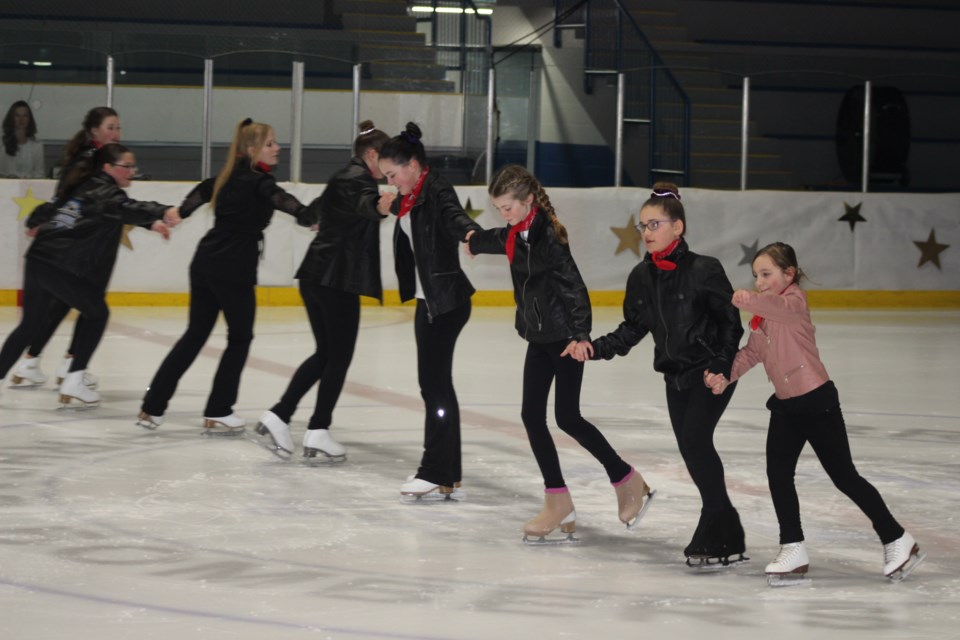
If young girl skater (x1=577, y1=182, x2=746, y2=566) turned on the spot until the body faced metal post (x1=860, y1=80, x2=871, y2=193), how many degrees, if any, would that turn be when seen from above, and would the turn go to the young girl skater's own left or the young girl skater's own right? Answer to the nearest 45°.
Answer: approximately 135° to the young girl skater's own right

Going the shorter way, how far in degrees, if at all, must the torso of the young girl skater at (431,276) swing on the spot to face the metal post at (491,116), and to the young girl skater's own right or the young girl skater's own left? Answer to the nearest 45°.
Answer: approximately 135° to the young girl skater's own right

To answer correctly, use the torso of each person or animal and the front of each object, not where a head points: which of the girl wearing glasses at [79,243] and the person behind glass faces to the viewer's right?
the girl wearing glasses

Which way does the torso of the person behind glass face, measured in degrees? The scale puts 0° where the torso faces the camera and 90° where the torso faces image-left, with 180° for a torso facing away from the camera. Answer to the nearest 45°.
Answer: approximately 0°

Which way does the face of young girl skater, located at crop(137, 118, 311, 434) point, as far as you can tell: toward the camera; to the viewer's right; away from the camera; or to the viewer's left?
to the viewer's right

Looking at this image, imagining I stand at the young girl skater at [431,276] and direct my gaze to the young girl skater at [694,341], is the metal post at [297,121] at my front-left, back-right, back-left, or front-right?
back-left

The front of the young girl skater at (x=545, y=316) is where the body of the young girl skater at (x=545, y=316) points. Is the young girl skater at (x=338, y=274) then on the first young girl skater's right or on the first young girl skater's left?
on the first young girl skater's right

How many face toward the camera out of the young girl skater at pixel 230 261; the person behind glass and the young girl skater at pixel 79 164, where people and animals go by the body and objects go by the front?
1

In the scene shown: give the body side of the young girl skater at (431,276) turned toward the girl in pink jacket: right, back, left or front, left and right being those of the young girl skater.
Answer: left

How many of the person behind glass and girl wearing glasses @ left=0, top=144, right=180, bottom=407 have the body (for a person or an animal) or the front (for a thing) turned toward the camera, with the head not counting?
1
